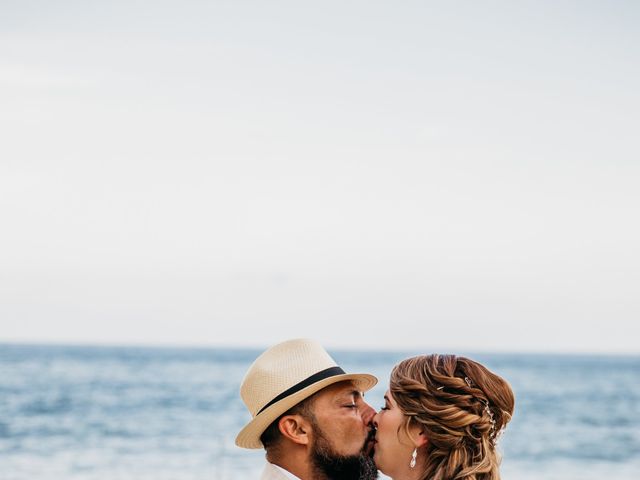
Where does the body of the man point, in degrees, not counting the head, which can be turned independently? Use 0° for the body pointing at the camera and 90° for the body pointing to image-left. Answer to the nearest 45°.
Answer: approximately 270°

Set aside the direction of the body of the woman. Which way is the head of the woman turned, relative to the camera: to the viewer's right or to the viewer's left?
to the viewer's left

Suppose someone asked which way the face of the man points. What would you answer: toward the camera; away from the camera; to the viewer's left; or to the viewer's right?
to the viewer's right
